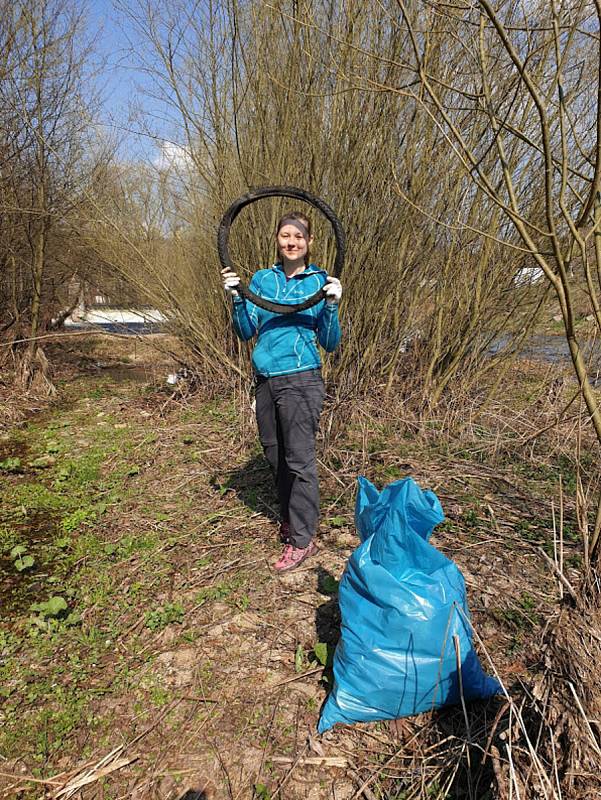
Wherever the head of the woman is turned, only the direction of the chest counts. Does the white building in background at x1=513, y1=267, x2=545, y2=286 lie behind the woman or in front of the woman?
behind

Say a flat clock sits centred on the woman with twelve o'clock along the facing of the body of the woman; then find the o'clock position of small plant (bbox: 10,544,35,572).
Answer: The small plant is roughly at 3 o'clock from the woman.

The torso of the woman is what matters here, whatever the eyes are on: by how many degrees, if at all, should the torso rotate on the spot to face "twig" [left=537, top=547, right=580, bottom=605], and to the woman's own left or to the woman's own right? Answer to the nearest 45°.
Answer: approximately 45° to the woman's own left

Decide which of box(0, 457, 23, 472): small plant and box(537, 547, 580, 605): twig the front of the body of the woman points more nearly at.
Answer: the twig

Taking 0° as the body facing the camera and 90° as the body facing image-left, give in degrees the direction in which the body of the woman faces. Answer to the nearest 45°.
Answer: approximately 0°
